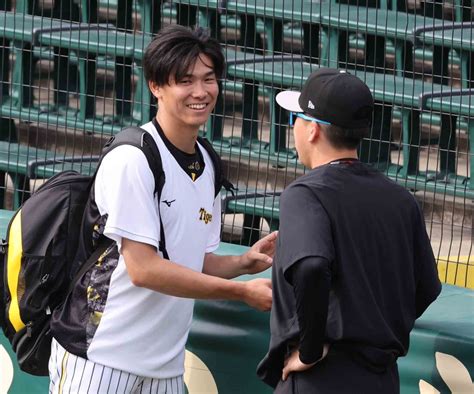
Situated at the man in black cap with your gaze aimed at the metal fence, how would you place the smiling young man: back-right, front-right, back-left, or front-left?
front-left

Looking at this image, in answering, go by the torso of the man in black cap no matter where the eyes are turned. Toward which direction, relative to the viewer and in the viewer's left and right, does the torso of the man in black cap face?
facing away from the viewer and to the left of the viewer

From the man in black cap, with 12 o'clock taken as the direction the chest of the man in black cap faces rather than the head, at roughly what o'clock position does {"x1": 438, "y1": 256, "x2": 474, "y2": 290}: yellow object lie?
The yellow object is roughly at 2 o'clock from the man in black cap.

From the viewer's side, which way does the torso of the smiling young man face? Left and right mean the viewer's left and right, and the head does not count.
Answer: facing the viewer and to the right of the viewer

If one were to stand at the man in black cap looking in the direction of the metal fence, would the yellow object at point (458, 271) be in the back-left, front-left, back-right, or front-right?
front-right

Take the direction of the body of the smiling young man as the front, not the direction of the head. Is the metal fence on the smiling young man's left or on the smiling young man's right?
on the smiling young man's left

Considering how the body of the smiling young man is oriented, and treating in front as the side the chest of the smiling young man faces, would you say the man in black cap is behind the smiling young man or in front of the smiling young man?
in front

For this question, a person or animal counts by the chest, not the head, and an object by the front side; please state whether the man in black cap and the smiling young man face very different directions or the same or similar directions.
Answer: very different directions

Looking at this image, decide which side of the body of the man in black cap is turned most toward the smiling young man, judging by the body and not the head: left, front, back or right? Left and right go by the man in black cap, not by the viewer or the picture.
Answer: front

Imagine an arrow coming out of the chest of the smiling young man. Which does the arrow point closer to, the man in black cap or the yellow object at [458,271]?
the man in black cap

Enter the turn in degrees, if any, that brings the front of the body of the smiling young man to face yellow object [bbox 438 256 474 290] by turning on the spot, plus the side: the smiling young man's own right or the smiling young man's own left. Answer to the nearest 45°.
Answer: approximately 90° to the smiling young man's own left
